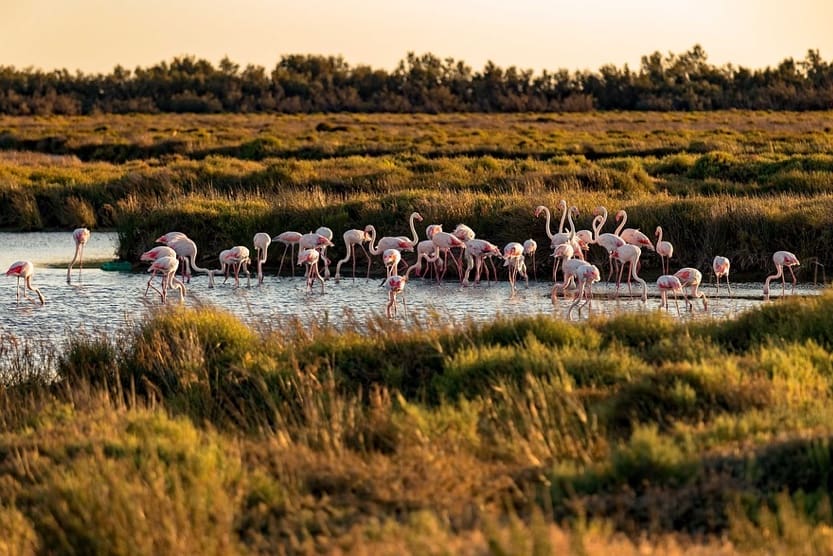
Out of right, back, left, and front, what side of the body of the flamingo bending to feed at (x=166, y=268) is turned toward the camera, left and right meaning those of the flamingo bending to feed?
right

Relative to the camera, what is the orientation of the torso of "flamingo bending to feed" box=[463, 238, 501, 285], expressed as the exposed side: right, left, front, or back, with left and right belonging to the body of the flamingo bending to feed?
left

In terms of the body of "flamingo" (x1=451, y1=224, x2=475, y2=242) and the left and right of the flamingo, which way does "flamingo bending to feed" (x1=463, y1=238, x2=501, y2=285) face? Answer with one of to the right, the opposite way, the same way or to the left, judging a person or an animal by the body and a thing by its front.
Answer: the opposite way

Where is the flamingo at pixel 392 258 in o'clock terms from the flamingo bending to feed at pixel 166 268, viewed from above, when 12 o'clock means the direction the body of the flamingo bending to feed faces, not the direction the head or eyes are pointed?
The flamingo is roughly at 12 o'clock from the flamingo bending to feed.

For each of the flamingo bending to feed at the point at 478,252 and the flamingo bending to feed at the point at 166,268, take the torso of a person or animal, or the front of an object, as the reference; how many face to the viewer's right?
1

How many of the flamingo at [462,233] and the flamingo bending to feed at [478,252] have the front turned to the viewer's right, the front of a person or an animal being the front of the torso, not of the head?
1
